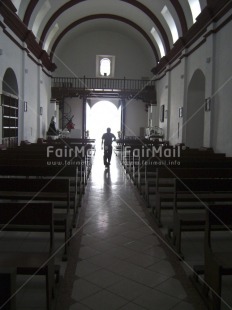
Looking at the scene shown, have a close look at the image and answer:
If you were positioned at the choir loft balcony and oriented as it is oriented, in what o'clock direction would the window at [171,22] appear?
The window is roughly at 11 o'clock from the choir loft balcony.

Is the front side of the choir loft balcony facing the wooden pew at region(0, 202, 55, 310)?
yes

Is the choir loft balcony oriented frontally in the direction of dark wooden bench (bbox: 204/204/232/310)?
yes

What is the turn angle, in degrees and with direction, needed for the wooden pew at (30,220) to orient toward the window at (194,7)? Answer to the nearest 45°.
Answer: approximately 135° to its left

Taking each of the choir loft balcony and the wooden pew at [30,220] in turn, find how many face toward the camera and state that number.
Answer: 2

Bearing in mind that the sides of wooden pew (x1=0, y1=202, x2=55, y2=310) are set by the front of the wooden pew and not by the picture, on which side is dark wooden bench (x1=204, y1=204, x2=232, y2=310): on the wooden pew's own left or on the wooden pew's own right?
on the wooden pew's own left

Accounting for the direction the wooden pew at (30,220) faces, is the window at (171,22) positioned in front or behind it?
behind

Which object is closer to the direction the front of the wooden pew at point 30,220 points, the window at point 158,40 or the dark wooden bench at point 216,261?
the dark wooden bench

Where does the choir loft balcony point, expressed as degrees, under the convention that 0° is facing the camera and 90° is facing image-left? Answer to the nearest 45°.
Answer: approximately 0°

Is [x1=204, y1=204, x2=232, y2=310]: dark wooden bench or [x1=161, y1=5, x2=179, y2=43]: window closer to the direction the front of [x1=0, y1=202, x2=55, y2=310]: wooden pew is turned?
the dark wooden bench
